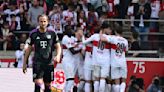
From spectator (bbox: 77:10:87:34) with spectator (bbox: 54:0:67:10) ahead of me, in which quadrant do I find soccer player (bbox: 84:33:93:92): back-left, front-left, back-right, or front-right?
back-left

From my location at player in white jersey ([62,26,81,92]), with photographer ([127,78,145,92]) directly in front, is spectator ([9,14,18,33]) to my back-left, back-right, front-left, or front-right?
back-left

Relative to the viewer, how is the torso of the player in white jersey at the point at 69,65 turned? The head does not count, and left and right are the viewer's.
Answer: facing to the right of the viewer

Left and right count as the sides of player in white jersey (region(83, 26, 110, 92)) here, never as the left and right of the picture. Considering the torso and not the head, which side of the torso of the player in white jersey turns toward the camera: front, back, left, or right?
back

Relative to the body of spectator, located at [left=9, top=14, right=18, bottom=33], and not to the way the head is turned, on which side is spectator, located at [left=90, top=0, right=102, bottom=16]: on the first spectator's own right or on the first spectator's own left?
on the first spectator's own left

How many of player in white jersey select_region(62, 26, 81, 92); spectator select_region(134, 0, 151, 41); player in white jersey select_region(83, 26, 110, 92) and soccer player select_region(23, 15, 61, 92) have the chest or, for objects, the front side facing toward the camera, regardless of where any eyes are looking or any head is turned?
2

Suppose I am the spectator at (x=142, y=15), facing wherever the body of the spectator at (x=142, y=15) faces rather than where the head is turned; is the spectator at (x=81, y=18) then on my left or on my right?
on my right

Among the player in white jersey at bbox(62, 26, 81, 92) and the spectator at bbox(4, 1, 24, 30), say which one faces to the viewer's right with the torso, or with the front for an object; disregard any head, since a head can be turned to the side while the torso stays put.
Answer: the player in white jersey

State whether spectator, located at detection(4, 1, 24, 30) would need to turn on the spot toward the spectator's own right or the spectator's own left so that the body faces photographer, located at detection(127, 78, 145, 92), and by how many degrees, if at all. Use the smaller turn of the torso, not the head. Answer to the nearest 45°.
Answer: approximately 45° to the spectator's own left

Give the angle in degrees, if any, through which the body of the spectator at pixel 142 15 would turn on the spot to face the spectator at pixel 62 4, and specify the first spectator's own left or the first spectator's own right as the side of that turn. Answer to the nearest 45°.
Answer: approximately 90° to the first spectator's own right
